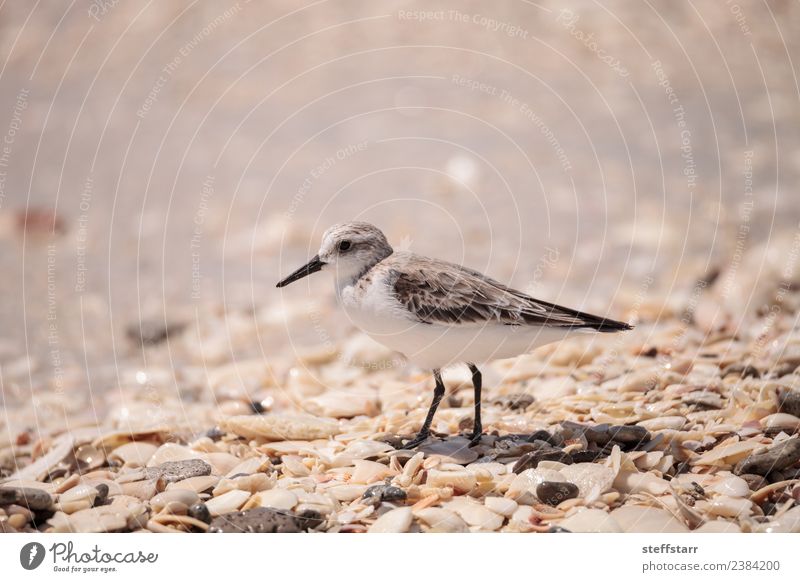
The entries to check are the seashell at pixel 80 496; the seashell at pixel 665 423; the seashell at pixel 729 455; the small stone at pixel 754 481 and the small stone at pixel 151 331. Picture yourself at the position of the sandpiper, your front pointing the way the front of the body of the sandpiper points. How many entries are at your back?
3

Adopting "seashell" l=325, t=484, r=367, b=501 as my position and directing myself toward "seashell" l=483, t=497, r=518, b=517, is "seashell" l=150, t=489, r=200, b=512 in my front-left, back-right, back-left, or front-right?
back-right

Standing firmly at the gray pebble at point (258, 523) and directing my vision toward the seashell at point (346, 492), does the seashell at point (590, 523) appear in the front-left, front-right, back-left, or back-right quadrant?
front-right

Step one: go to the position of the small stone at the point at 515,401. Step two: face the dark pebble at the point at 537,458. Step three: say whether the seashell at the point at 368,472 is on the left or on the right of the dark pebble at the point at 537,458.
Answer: right

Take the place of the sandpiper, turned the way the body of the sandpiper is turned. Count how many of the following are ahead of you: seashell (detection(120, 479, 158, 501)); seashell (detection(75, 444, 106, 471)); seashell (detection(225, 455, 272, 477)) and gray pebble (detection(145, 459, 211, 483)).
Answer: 4

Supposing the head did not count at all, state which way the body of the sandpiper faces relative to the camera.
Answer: to the viewer's left

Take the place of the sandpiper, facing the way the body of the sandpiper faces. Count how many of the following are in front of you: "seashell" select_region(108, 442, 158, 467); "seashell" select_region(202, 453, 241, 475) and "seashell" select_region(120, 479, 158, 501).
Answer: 3

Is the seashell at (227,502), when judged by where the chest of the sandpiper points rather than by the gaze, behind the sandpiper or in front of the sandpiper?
in front

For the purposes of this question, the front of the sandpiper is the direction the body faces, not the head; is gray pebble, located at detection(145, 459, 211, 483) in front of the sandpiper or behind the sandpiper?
in front

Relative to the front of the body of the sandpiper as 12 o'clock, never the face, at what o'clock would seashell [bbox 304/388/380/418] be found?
The seashell is roughly at 2 o'clock from the sandpiper.

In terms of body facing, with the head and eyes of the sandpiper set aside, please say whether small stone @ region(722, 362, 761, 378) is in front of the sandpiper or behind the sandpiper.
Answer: behind

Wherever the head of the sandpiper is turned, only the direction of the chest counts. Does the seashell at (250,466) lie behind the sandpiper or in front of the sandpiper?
in front

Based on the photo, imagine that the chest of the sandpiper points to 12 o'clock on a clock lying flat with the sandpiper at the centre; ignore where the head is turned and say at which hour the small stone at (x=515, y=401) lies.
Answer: The small stone is roughly at 4 o'clock from the sandpiper.

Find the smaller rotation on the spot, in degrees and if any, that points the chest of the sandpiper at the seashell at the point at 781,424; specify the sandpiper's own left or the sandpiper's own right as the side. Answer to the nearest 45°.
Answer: approximately 180°

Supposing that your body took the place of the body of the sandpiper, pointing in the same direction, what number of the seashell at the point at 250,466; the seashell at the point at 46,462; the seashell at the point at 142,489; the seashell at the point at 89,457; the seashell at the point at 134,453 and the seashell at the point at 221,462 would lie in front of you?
6
